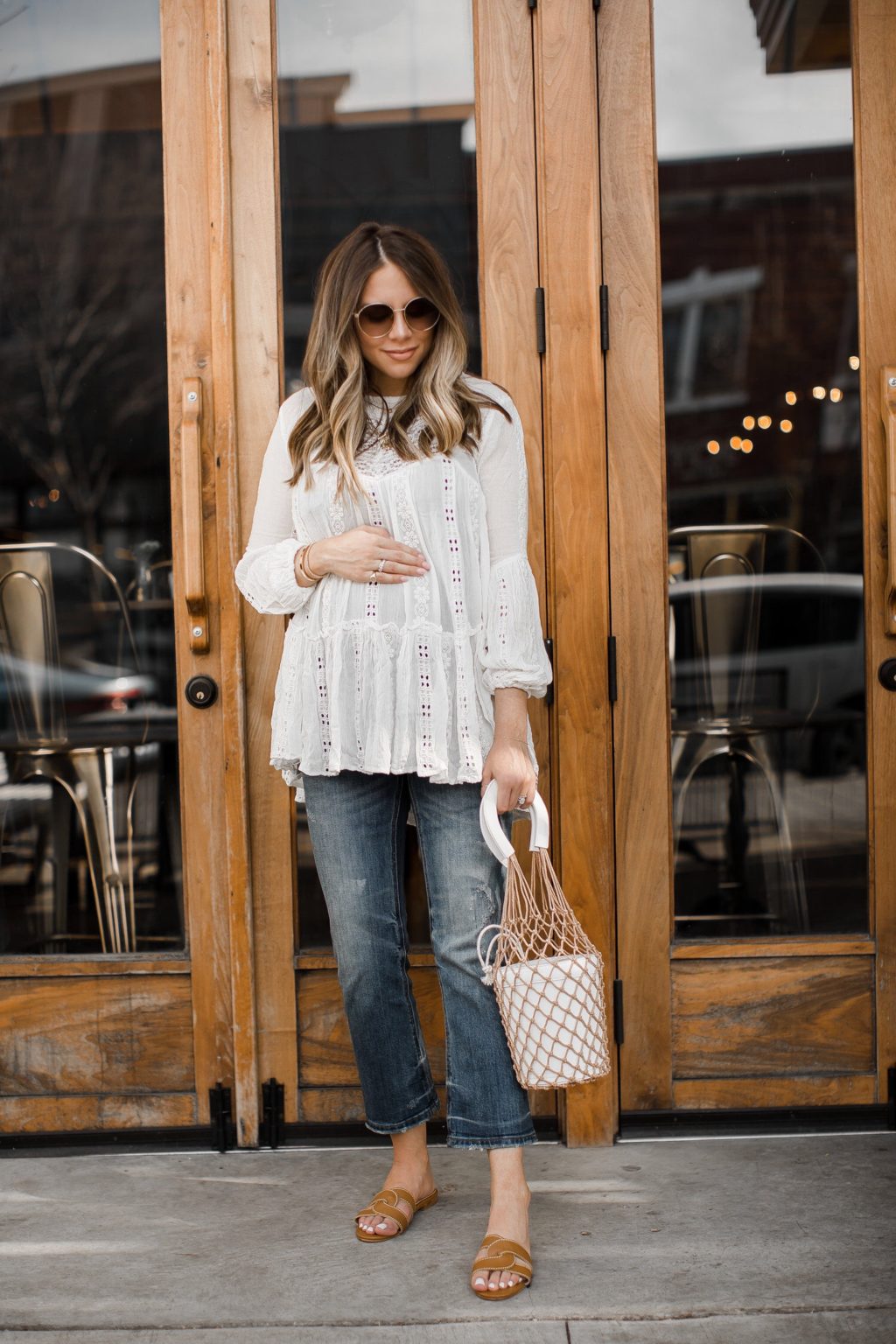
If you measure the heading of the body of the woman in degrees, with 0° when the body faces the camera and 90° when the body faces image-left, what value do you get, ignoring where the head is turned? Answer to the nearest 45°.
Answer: approximately 0°
